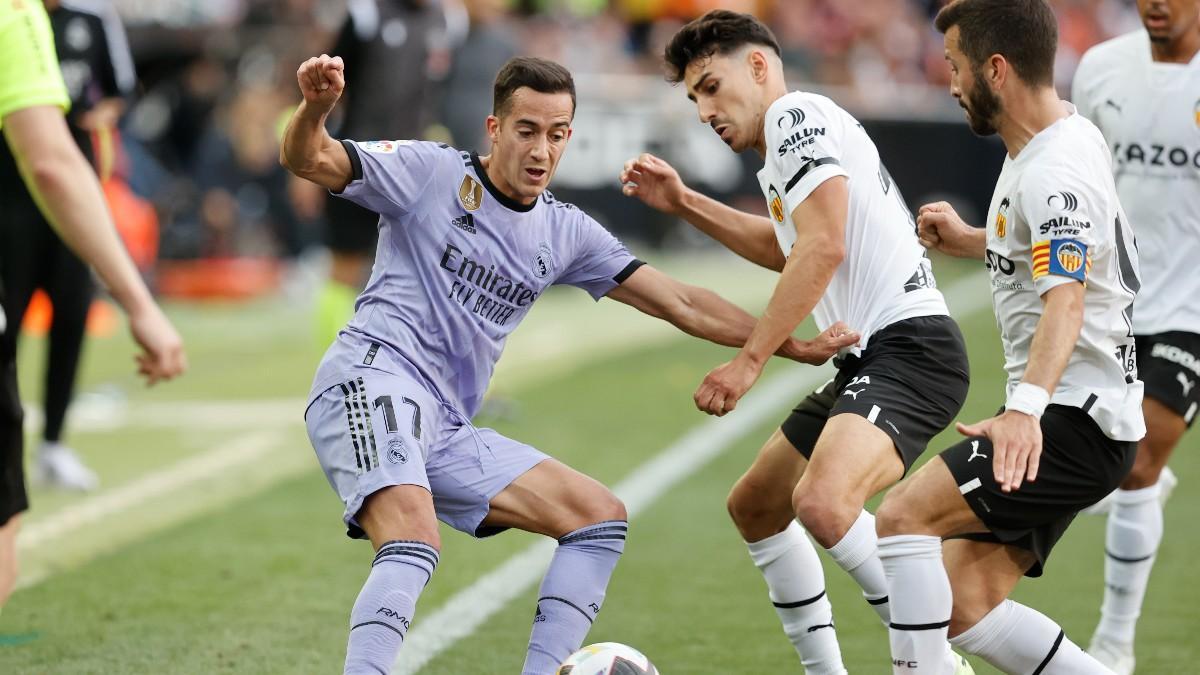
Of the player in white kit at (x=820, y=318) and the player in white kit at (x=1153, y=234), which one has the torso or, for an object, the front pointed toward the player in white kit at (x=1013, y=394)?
the player in white kit at (x=1153, y=234)

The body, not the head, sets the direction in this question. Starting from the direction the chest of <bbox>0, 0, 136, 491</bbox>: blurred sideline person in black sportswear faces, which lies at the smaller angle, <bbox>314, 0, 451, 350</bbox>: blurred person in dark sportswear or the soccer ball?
the soccer ball

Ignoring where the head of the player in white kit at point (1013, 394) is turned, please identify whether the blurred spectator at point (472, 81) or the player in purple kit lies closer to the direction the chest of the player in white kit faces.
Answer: the player in purple kit

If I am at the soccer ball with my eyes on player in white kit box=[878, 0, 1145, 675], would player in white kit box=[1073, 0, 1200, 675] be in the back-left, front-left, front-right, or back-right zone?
front-left

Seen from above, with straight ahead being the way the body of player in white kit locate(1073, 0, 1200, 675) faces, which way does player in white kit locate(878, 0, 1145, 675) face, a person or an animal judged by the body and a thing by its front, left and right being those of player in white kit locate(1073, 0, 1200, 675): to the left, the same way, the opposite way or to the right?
to the right

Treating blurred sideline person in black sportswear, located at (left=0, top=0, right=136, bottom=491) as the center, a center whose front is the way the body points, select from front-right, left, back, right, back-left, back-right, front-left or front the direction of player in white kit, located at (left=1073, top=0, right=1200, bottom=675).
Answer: front

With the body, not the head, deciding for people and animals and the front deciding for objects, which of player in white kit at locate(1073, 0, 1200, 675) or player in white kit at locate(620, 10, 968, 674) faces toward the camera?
player in white kit at locate(1073, 0, 1200, 675)

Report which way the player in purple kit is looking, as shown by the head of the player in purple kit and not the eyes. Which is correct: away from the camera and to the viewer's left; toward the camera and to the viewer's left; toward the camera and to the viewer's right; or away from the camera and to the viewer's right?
toward the camera and to the viewer's right

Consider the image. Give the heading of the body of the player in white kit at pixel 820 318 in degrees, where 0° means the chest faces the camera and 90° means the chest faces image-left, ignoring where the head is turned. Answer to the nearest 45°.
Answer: approximately 90°

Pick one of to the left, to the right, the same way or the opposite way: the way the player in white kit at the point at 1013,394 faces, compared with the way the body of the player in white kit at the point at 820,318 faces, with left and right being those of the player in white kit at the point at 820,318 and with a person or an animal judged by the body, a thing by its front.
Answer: the same way

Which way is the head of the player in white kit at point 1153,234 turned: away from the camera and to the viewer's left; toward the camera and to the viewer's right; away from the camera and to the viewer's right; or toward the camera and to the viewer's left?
toward the camera and to the viewer's left

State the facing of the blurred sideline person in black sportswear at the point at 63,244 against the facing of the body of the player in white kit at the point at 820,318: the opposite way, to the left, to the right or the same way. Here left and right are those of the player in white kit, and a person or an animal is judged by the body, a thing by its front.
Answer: the opposite way

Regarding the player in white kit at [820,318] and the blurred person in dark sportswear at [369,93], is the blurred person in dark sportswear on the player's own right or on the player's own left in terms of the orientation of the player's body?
on the player's own right

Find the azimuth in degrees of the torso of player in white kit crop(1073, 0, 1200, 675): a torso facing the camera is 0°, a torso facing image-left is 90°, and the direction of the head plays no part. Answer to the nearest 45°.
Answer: approximately 0°

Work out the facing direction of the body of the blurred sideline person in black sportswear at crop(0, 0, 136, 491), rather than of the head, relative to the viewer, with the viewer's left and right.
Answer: facing the viewer and to the right of the viewer

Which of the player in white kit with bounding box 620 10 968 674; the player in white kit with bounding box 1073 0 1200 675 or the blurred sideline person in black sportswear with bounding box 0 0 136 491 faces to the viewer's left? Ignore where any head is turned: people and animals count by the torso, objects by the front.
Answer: the player in white kit with bounding box 620 10 968 674

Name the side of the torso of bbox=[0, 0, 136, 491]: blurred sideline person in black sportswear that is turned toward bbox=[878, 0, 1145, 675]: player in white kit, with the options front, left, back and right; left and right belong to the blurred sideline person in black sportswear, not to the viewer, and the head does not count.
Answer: front

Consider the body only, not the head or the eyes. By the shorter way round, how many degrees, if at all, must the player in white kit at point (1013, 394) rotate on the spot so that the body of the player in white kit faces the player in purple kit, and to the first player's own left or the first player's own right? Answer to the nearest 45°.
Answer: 0° — they already face them

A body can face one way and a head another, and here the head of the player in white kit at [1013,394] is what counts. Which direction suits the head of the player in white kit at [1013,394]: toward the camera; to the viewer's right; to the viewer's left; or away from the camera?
to the viewer's left

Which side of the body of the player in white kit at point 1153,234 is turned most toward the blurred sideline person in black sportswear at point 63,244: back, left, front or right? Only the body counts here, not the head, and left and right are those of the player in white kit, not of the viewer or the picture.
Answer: right
